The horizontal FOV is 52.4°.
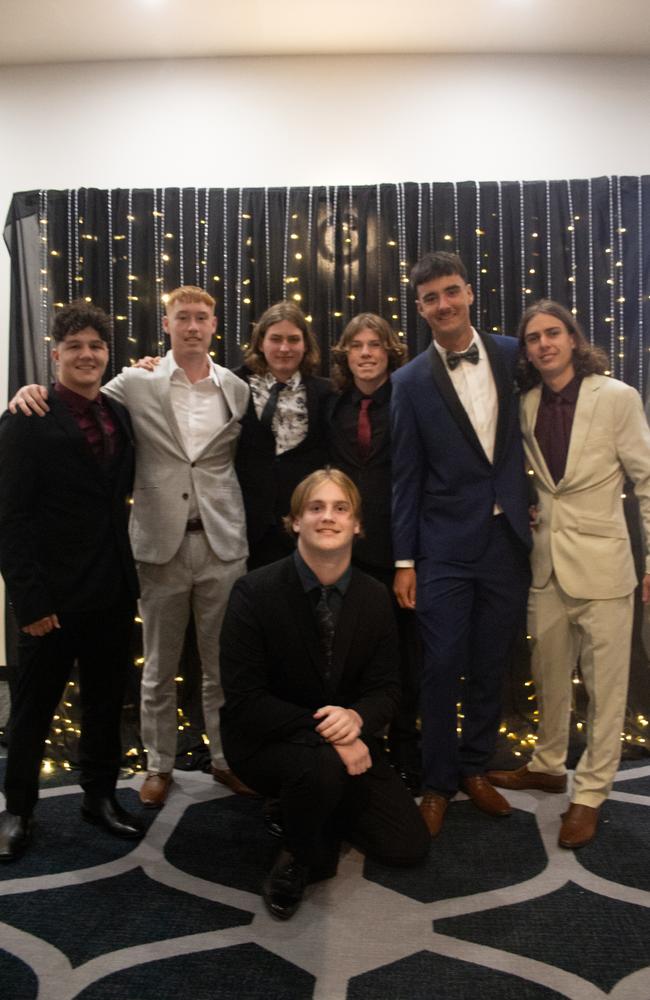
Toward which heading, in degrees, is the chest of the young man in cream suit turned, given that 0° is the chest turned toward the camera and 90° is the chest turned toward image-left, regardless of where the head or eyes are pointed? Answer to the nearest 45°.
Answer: approximately 45°

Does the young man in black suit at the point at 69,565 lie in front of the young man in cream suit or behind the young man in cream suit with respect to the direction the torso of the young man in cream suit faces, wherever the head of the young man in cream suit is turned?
in front

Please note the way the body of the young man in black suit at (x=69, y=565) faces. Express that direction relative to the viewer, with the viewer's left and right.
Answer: facing the viewer and to the right of the viewer

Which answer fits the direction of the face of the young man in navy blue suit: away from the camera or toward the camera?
toward the camera

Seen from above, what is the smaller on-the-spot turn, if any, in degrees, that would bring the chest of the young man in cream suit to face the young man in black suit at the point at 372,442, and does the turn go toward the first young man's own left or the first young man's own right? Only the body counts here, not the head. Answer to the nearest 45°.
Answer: approximately 45° to the first young man's own right

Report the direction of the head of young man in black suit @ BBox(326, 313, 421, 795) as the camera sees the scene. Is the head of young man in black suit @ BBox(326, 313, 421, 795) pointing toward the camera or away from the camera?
toward the camera

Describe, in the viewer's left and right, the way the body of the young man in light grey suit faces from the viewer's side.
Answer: facing the viewer

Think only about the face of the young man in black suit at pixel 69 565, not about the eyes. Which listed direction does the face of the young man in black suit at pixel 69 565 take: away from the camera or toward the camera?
toward the camera

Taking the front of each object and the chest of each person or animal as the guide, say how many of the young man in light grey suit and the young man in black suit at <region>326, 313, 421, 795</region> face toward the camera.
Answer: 2

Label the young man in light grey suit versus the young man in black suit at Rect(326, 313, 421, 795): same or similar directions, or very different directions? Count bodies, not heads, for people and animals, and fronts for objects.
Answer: same or similar directions

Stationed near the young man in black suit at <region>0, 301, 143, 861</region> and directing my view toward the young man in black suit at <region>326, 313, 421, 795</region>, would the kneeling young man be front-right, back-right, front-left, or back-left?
front-right

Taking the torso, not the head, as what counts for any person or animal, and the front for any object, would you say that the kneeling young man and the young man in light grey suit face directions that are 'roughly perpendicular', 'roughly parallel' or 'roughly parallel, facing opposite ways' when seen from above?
roughly parallel

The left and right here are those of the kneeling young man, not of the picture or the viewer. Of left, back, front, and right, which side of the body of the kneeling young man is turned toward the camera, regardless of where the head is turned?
front
